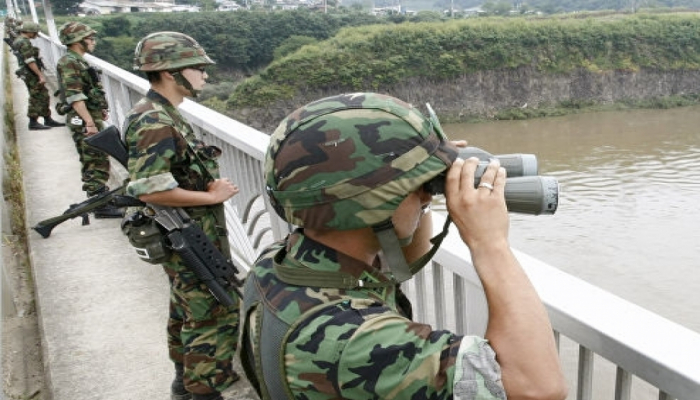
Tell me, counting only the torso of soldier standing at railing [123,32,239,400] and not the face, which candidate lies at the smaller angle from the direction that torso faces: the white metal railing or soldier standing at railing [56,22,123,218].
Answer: the white metal railing

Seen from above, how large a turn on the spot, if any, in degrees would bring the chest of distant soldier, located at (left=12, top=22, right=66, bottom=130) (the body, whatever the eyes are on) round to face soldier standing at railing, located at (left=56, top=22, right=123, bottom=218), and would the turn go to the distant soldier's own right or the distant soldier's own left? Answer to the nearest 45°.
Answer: approximately 90° to the distant soldier's own right

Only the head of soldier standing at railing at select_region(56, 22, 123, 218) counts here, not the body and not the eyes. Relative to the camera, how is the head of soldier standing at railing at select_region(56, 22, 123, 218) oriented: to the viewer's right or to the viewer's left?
to the viewer's right

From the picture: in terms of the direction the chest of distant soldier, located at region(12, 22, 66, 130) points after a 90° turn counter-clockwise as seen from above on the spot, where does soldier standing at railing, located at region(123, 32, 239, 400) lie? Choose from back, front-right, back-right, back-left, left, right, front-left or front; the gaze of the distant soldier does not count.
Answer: back

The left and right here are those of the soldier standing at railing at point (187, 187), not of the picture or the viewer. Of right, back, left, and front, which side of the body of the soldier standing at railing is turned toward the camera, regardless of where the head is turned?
right

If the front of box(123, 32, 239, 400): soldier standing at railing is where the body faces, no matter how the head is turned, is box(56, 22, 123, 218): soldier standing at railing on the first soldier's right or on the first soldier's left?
on the first soldier's left

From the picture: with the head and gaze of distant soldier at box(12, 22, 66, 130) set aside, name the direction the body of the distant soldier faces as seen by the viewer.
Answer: to the viewer's right

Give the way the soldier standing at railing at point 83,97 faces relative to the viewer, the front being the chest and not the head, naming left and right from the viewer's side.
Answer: facing to the right of the viewer

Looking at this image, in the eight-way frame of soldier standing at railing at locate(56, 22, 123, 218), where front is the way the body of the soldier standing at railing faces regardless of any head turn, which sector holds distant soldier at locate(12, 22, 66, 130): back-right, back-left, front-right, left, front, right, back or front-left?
left

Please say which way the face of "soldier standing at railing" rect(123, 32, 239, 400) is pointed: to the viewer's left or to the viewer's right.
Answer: to the viewer's right
